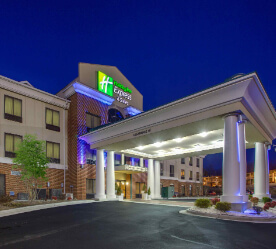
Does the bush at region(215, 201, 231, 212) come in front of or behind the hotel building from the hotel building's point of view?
in front

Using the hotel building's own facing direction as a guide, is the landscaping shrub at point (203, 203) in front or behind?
in front

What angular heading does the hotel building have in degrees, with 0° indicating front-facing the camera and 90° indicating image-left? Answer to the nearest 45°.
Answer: approximately 315°
